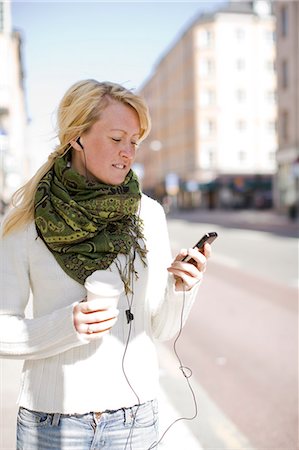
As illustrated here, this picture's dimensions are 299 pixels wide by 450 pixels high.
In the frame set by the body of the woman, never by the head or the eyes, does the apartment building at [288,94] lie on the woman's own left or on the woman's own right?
on the woman's own left

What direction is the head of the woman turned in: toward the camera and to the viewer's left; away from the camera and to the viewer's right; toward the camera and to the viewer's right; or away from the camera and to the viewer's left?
toward the camera and to the viewer's right
